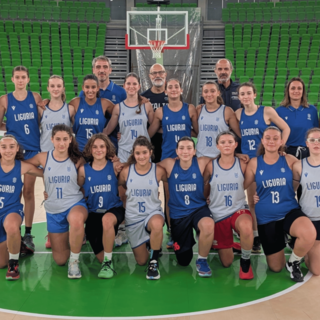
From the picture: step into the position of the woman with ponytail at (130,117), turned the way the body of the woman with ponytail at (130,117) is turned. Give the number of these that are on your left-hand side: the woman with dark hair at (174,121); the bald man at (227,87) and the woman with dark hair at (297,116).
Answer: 3

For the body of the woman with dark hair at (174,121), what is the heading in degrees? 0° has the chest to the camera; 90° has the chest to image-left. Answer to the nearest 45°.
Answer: approximately 0°

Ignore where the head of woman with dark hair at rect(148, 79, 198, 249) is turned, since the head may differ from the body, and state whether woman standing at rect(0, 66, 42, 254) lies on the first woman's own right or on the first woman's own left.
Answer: on the first woman's own right

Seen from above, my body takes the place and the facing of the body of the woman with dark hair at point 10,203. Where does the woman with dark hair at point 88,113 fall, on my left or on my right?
on my left

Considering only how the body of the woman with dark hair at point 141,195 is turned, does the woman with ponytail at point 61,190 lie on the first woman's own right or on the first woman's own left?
on the first woman's own right

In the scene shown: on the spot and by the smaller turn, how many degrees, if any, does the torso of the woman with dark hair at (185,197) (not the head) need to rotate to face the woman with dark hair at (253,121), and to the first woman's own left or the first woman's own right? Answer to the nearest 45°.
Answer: approximately 135° to the first woman's own left

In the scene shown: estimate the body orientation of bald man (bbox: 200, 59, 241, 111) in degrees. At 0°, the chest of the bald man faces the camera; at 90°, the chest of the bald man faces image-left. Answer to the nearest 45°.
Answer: approximately 0°

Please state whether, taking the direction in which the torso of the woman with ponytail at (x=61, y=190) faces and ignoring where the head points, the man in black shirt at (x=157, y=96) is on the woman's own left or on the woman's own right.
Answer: on the woman's own left
